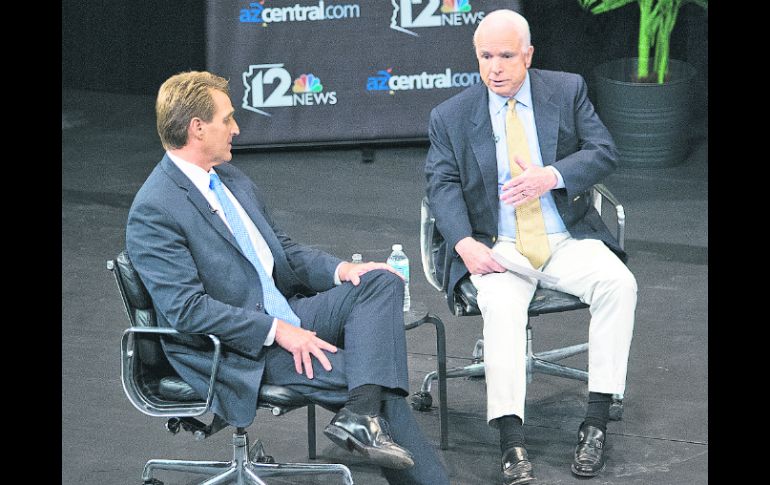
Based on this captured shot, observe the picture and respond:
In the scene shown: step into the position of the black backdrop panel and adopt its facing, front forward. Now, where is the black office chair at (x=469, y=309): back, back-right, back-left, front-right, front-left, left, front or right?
front

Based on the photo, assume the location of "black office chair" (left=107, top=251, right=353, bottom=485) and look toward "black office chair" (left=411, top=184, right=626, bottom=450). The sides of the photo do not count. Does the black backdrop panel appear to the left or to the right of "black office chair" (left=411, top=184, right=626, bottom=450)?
left

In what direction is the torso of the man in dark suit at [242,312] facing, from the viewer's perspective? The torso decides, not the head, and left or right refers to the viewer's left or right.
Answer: facing the viewer and to the right of the viewer

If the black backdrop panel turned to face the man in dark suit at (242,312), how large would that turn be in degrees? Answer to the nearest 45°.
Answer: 0° — it already faces them

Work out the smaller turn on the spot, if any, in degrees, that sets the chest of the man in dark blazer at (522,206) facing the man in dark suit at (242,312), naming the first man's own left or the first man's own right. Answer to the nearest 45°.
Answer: approximately 45° to the first man's own right

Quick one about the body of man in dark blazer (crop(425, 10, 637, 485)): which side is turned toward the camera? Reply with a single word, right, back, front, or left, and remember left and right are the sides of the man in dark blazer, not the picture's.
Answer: front

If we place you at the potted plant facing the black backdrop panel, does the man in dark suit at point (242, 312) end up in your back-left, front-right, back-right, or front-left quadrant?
front-left

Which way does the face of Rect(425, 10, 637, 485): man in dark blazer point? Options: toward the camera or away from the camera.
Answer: toward the camera

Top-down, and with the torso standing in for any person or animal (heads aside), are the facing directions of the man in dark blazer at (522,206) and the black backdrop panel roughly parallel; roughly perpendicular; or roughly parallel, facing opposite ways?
roughly parallel

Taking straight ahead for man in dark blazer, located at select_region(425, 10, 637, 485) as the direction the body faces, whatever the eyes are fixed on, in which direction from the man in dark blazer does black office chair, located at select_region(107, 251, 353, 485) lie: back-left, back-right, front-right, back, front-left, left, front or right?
front-right

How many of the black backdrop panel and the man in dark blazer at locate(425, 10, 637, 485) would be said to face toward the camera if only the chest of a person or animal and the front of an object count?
2

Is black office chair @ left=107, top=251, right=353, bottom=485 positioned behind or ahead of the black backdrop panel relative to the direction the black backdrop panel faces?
ahead

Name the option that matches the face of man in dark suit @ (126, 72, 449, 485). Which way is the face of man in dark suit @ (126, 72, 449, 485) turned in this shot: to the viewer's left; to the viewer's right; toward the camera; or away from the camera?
to the viewer's right
